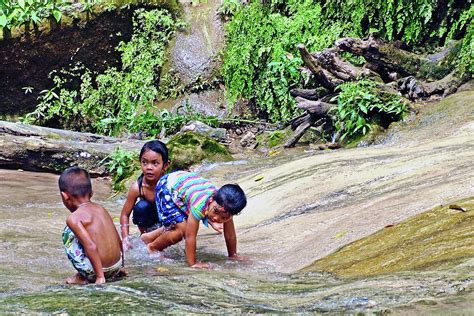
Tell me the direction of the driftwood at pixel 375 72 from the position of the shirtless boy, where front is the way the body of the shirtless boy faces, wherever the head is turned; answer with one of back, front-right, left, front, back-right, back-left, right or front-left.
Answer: right

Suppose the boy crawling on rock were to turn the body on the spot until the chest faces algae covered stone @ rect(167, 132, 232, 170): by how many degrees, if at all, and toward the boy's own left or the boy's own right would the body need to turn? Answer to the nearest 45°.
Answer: approximately 135° to the boy's own left

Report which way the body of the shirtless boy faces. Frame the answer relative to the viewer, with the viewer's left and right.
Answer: facing away from the viewer and to the left of the viewer

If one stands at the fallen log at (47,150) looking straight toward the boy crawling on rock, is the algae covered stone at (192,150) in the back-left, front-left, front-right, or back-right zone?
front-left

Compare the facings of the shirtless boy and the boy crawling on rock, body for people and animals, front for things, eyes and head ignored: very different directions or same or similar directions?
very different directions

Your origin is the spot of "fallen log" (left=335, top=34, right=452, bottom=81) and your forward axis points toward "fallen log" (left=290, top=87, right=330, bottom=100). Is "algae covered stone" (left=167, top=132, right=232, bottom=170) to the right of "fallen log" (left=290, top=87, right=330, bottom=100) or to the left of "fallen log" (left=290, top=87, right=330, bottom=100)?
left

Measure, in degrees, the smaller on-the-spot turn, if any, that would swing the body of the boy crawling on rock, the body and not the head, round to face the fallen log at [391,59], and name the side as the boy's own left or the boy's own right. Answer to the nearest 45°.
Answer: approximately 90° to the boy's own left
